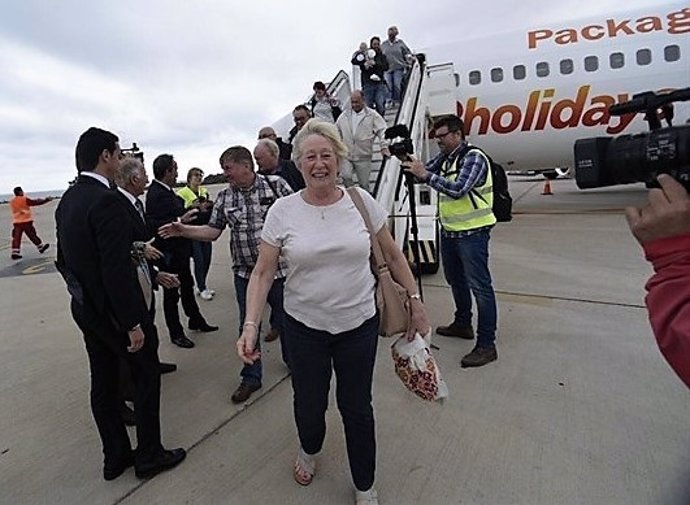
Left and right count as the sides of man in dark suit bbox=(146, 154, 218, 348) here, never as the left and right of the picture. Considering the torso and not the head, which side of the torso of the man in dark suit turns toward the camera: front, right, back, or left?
right

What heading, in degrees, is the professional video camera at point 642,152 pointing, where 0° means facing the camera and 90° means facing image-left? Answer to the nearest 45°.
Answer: approximately 90°

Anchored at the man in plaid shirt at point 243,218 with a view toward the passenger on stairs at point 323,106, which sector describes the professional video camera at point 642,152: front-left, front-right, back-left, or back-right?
back-right

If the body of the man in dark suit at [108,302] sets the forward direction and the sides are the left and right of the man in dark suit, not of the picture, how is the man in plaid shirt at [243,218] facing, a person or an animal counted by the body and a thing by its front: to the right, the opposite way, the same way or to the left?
the opposite way

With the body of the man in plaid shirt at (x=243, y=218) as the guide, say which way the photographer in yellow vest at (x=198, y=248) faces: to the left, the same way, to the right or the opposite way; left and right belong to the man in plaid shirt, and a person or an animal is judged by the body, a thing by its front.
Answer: to the left

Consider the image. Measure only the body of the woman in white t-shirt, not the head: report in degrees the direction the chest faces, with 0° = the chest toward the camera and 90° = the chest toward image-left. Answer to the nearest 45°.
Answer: approximately 0°

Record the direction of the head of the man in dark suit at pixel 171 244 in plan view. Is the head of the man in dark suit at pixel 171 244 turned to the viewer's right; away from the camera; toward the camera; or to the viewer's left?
to the viewer's right

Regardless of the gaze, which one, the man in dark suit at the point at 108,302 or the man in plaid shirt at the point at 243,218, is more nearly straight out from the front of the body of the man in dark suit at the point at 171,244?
the man in plaid shirt

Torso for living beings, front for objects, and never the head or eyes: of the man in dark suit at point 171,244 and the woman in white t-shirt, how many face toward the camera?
1

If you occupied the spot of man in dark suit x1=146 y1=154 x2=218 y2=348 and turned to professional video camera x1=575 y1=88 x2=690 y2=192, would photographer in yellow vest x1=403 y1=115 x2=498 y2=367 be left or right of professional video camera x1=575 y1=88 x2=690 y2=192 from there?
left

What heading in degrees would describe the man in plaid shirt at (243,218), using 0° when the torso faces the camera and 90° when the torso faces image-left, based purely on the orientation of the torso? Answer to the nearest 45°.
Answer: approximately 45°

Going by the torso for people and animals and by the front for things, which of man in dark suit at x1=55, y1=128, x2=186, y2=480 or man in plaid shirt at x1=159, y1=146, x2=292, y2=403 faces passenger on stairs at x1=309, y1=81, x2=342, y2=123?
the man in dark suit

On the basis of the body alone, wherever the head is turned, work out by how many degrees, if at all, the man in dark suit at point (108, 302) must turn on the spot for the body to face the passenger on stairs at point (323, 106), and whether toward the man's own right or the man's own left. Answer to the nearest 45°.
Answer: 0° — they already face them
